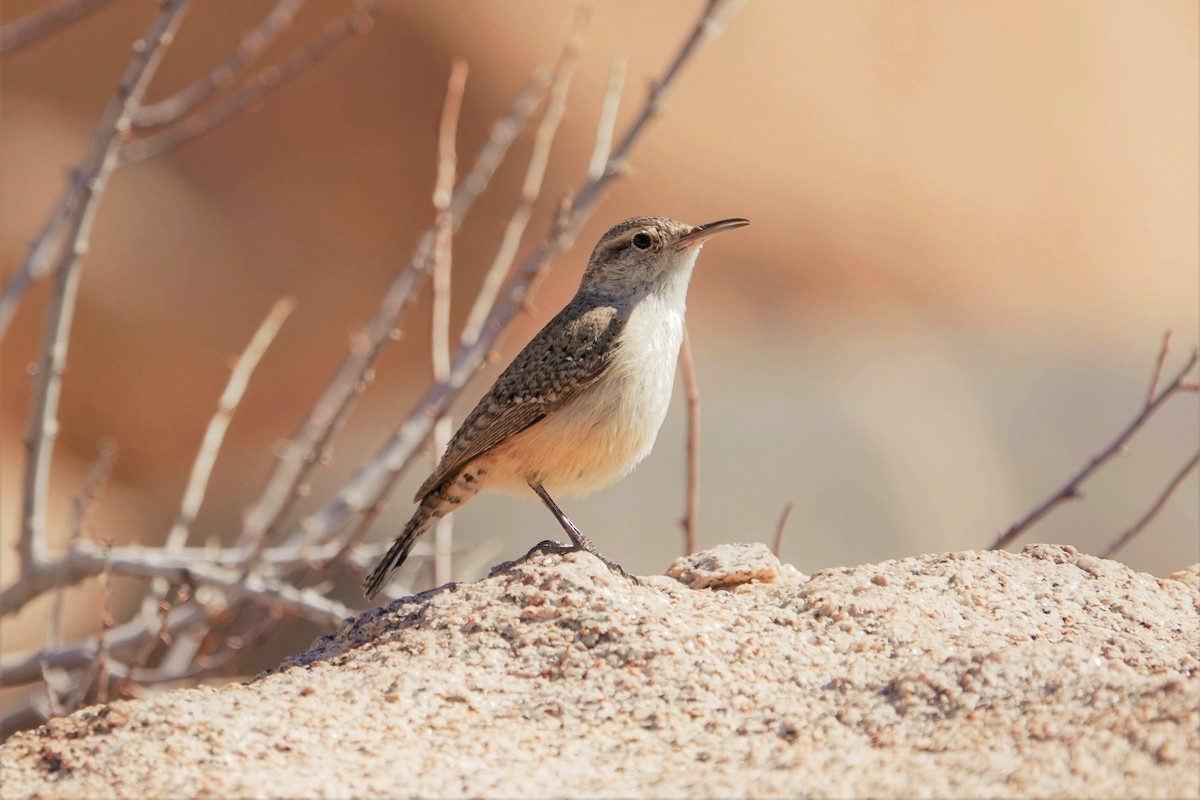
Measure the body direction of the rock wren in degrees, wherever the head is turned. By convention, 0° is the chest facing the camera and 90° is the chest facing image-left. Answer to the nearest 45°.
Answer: approximately 270°

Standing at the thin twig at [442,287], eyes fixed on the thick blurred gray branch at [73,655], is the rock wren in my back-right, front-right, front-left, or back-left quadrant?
back-left

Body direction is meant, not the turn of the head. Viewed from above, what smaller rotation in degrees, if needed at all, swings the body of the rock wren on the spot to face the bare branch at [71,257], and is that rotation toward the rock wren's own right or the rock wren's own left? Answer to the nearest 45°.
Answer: approximately 135° to the rock wren's own right

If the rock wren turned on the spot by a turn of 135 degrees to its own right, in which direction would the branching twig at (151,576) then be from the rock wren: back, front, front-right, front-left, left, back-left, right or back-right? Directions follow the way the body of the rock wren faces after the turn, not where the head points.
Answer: front-right

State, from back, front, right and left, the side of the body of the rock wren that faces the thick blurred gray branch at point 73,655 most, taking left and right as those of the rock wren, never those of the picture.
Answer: back

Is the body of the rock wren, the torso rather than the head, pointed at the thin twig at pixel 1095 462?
yes
